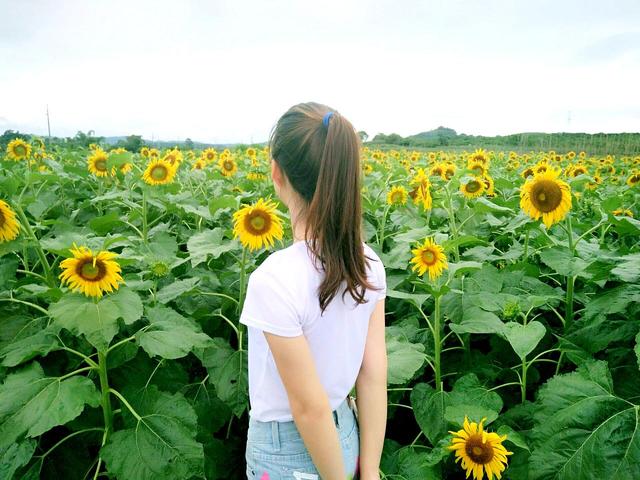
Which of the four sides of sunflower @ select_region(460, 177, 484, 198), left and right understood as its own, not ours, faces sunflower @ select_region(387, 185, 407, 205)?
right

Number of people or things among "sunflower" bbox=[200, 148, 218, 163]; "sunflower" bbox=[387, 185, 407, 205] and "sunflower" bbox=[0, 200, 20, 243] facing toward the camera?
3

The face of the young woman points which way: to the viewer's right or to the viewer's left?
to the viewer's left

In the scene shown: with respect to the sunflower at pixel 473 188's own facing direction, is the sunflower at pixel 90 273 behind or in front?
in front

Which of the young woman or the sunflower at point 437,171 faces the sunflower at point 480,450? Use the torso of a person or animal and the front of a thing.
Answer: the sunflower at point 437,171

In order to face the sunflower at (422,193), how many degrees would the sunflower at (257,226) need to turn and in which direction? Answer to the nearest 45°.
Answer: approximately 135° to its left

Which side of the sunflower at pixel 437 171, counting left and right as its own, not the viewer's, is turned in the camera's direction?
front

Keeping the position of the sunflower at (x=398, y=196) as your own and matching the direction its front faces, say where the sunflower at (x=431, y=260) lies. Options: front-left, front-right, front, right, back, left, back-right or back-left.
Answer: front

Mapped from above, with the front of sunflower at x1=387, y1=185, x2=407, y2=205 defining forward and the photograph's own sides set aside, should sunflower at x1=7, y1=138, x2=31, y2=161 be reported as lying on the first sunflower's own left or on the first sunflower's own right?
on the first sunflower's own right

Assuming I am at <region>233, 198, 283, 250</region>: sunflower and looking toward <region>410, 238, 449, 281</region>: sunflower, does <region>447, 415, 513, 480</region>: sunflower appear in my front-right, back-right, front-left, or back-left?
front-right

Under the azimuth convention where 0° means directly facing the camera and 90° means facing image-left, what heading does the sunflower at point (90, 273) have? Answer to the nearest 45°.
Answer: approximately 0°

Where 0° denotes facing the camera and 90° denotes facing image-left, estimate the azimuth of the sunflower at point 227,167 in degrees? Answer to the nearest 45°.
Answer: approximately 0°

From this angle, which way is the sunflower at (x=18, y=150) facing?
toward the camera

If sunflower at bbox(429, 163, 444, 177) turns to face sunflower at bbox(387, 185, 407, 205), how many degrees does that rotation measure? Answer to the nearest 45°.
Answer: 0° — it already faces it
